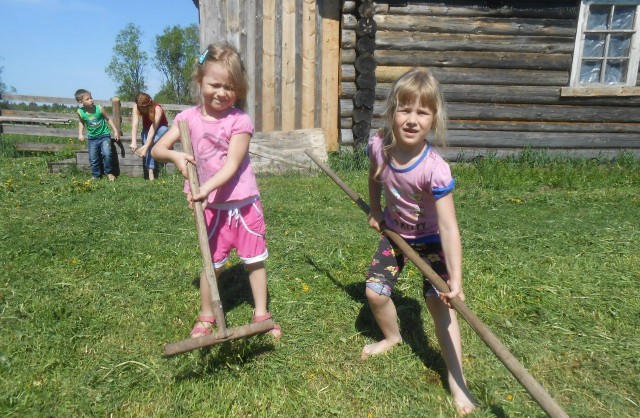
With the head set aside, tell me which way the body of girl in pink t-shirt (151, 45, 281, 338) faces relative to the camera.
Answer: toward the camera

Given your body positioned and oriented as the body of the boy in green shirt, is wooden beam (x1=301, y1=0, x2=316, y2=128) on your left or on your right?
on your left

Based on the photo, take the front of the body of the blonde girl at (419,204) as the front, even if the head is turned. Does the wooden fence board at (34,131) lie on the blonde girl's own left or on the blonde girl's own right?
on the blonde girl's own right

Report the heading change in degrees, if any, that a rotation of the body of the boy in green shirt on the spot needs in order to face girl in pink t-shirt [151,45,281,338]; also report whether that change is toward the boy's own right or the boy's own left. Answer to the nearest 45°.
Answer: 0° — they already face them

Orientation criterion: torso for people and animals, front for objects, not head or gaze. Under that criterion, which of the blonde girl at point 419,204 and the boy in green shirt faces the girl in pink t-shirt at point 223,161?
the boy in green shirt

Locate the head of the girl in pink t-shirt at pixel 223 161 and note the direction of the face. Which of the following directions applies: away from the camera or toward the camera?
toward the camera

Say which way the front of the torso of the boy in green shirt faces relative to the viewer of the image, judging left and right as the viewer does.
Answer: facing the viewer

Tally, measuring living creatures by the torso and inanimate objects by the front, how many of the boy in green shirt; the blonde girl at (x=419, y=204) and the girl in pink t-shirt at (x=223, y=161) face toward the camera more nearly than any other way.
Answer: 3

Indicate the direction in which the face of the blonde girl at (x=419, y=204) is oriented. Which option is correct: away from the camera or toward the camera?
toward the camera

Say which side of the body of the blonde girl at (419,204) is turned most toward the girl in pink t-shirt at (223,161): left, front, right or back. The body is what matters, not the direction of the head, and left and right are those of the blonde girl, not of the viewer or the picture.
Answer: right

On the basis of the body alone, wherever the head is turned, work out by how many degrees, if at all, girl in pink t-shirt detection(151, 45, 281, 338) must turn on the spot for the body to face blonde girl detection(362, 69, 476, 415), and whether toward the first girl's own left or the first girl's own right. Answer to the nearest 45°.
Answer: approximately 45° to the first girl's own left

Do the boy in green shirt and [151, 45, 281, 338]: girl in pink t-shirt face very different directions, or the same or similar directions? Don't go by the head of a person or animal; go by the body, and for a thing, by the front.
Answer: same or similar directions
